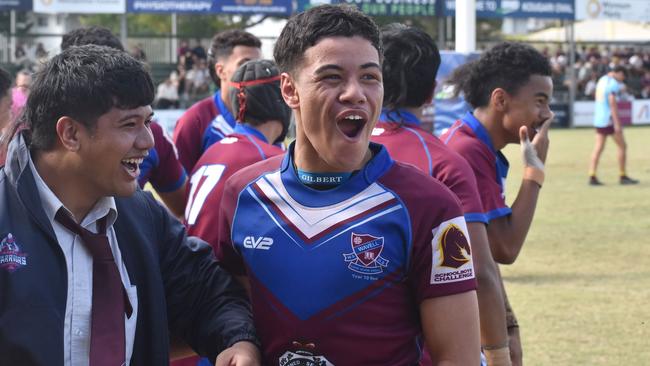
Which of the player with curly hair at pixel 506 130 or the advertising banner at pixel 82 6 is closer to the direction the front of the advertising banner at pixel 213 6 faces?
the player with curly hair

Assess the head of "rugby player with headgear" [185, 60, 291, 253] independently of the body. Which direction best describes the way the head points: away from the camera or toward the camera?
away from the camera

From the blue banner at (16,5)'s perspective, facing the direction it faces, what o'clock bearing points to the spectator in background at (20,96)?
The spectator in background is roughly at 12 o'clock from the blue banner.

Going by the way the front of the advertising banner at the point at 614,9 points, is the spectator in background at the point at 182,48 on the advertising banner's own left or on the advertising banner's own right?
on the advertising banner's own right

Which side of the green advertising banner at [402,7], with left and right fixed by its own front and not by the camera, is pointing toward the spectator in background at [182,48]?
right

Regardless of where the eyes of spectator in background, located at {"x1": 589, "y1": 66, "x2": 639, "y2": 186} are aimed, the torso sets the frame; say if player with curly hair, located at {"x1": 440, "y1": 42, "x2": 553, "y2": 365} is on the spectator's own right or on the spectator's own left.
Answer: on the spectator's own right
